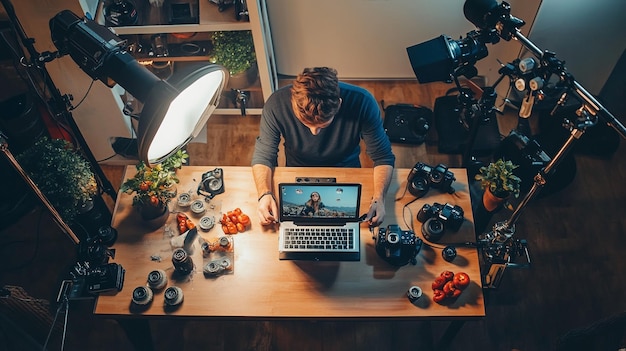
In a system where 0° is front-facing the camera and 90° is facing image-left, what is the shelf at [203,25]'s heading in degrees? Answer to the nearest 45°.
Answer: approximately 0°

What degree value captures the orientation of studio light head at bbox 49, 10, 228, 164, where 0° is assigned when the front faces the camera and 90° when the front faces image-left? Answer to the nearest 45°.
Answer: approximately 315°

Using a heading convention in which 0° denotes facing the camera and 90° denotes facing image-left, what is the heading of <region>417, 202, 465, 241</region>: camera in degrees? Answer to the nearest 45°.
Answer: approximately 45°

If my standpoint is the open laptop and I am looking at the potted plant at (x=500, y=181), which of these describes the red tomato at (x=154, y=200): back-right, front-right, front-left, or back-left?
back-left

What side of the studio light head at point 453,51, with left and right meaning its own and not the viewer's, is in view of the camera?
left

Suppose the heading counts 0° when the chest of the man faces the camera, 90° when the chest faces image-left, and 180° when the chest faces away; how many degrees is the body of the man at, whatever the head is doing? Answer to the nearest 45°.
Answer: approximately 0°

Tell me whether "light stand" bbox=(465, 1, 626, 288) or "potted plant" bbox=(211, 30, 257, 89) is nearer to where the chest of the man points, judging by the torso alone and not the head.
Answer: the light stand
